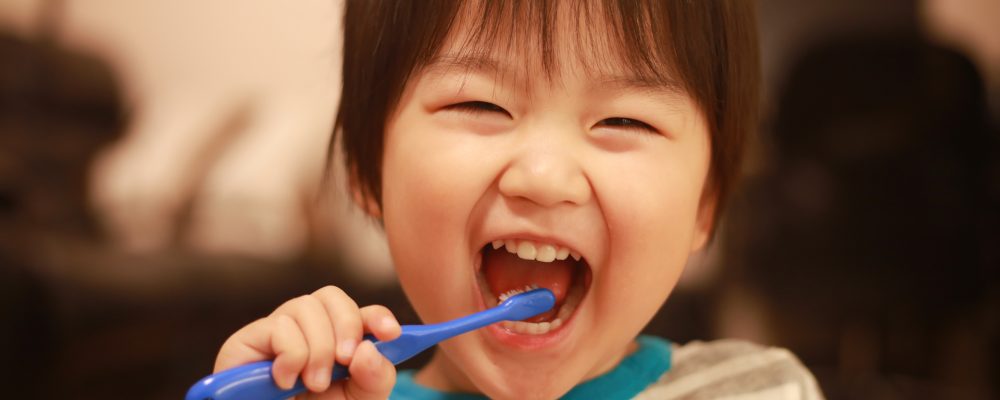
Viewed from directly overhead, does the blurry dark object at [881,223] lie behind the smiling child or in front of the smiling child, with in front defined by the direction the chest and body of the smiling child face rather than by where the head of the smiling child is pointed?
behind

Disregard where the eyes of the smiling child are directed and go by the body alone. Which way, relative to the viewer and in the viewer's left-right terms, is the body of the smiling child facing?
facing the viewer
